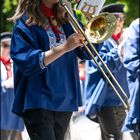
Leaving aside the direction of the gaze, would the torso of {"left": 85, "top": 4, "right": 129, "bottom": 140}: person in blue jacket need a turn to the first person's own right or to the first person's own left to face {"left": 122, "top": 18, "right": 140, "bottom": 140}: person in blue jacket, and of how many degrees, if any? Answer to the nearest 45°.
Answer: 0° — they already face them

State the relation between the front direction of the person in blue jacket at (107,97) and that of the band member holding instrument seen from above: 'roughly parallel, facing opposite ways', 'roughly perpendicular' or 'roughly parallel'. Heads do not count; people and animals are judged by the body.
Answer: roughly parallel

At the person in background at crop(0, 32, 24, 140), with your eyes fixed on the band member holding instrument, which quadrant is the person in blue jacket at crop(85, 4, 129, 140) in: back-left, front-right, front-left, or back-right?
front-left

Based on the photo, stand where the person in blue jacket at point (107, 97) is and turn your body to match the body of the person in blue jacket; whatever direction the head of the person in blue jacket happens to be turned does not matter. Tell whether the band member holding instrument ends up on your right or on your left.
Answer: on your right

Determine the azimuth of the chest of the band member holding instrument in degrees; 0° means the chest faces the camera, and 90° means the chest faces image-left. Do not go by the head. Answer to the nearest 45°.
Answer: approximately 315°

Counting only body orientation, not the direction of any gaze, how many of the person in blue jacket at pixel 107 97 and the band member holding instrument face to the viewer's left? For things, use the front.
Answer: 0

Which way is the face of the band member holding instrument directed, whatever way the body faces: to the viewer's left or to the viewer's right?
to the viewer's right

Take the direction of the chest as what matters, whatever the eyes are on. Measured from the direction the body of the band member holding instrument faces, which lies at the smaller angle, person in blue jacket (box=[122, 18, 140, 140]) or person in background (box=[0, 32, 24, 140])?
the person in blue jacket

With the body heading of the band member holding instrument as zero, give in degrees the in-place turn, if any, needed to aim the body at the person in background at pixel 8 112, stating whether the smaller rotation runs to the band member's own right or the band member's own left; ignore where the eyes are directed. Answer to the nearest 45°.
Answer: approximately 135° to the band member's own left

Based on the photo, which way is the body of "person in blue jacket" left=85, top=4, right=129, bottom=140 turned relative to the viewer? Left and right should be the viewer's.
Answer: facing the viewer and to the right of the viewer
